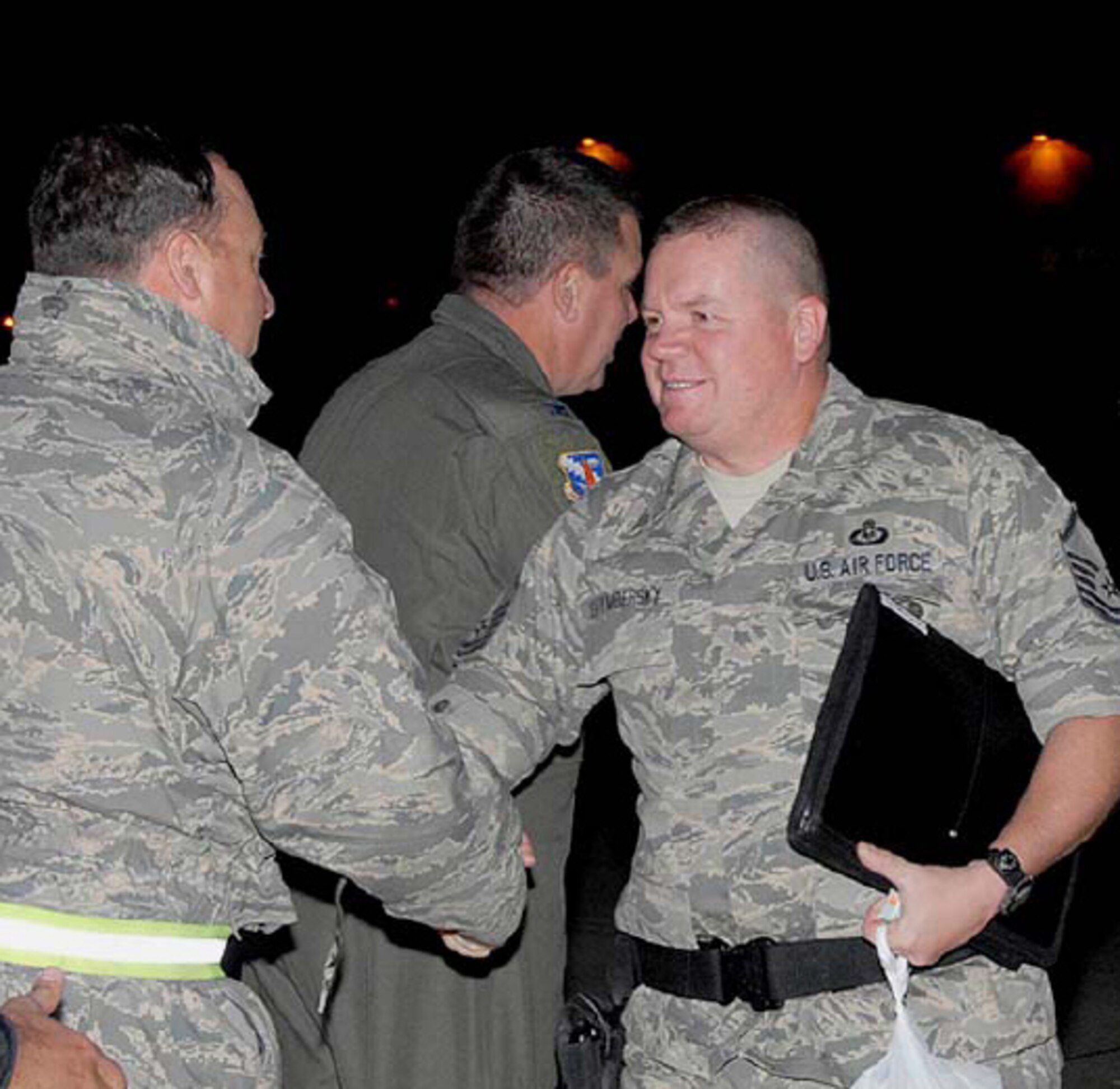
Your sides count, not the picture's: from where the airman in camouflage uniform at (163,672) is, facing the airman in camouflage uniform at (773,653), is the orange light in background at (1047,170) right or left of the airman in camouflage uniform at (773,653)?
left

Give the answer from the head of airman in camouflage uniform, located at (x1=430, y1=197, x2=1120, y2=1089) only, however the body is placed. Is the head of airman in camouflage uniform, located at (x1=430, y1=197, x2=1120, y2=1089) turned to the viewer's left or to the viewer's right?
to the viewer's left

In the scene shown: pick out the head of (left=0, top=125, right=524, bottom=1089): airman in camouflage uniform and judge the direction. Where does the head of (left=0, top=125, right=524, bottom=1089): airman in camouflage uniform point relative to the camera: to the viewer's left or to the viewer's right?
to the viewer's right

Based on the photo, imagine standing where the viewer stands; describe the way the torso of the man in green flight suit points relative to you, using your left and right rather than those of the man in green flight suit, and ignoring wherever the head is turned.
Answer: facing away from the viewer and to the right of the viewer

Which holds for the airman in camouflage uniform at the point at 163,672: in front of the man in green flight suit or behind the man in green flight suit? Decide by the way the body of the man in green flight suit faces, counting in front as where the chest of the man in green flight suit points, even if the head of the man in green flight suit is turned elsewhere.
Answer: behind

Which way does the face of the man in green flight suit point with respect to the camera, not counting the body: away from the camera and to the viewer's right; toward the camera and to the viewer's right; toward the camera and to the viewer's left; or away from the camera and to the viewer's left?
away from the camera and to the viewer's right

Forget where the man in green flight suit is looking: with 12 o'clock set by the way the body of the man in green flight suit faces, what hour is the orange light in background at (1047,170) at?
The orange light in background is roughly at 11 o'clock from the man in green flight suit.

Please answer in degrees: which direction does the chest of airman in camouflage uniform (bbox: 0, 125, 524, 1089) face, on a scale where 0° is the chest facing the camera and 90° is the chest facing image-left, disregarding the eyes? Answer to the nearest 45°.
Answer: approximately 225°

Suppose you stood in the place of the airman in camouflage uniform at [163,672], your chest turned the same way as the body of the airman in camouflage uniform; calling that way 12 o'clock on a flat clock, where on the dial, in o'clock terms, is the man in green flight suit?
The man in green flight suit is roughly at 11 o'clock from the airman in camouflage uniform.

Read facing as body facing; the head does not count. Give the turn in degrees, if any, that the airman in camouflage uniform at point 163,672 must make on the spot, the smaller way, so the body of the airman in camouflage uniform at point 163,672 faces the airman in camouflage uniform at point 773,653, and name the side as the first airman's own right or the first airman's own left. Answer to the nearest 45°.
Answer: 0° — they already face them
